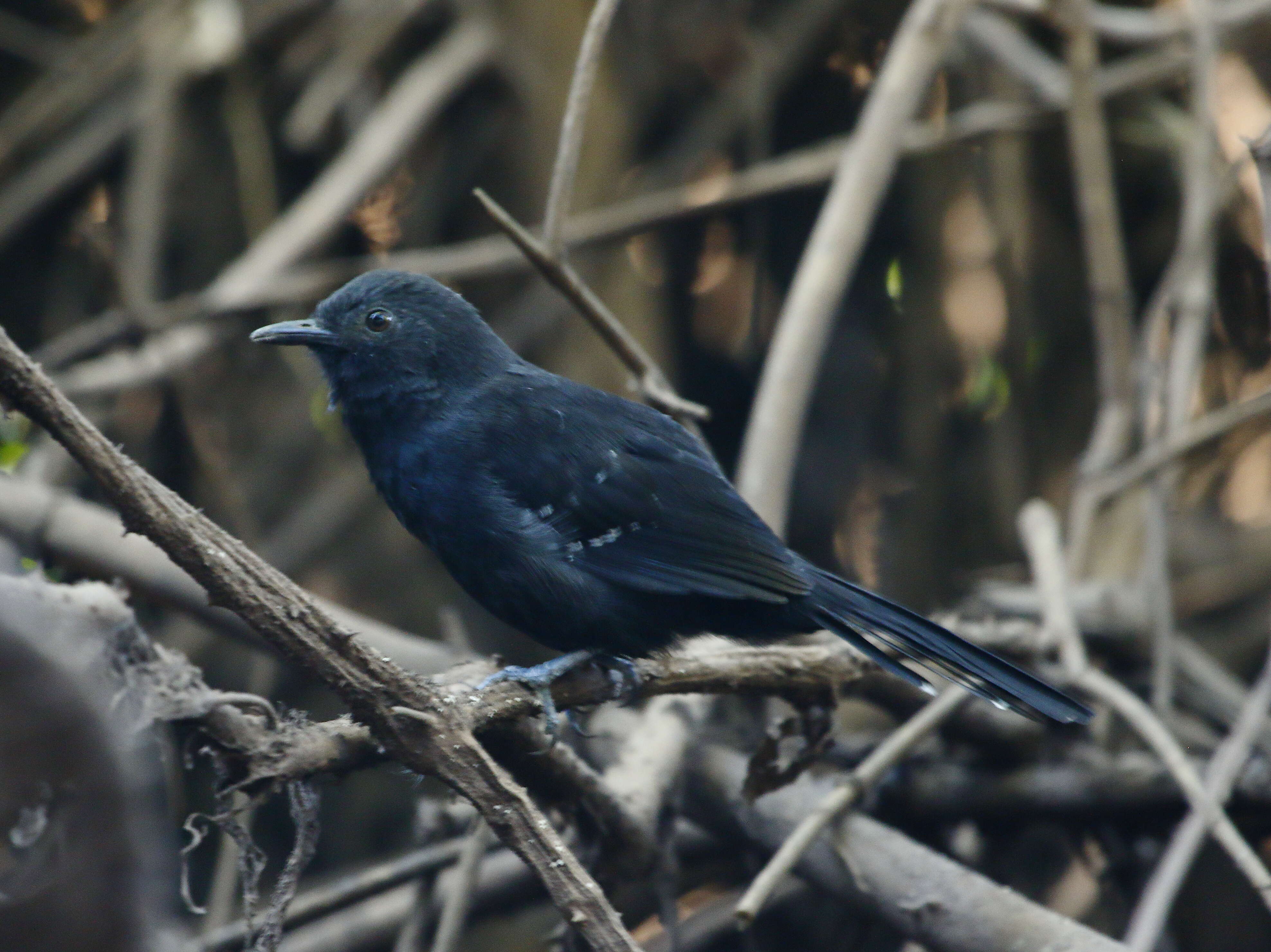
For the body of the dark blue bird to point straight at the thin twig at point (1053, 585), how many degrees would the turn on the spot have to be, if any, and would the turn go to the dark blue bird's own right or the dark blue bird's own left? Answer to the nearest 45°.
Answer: approximately 135° to the dark blue bird's own right

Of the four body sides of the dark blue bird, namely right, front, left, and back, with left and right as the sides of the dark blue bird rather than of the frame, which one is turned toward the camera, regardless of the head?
left

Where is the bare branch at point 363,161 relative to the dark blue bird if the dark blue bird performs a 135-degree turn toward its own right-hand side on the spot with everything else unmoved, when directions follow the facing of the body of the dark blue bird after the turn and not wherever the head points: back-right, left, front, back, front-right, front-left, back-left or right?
front-left

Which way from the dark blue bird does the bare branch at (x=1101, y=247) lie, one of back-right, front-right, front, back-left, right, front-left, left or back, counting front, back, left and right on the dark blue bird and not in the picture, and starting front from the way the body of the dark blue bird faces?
back-right

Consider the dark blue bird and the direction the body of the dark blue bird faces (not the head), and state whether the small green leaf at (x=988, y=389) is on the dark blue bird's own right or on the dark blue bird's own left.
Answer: on the dark blue bird's own right
